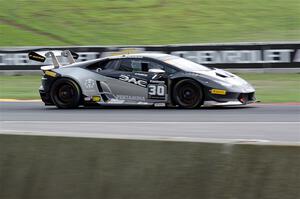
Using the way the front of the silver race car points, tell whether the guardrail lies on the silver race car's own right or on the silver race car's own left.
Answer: on the silver race car's own left

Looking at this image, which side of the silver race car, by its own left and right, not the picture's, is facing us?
right
